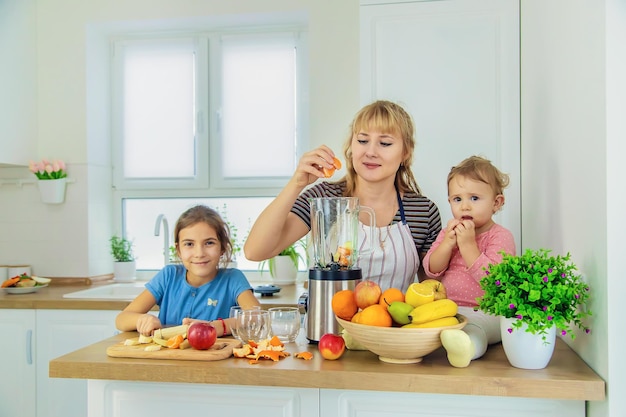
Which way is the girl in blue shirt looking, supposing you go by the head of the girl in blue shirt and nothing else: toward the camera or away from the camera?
toward the camera

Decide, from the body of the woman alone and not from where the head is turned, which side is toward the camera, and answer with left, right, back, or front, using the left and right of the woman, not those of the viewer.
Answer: front

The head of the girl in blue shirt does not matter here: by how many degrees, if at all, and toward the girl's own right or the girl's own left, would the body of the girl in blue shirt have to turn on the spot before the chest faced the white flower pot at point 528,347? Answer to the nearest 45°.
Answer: approximately 45° to the girl's own left

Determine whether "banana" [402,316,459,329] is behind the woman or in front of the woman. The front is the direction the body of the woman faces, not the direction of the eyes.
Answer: in front

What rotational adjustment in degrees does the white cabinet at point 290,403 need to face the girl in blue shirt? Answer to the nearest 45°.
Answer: approximately 135° to its right

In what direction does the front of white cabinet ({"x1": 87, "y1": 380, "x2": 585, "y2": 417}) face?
toward the camera

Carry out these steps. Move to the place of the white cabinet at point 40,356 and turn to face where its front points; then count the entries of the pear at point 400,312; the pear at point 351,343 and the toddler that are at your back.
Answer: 0

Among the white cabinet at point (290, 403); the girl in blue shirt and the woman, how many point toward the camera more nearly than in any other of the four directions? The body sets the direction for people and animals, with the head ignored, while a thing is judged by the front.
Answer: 3

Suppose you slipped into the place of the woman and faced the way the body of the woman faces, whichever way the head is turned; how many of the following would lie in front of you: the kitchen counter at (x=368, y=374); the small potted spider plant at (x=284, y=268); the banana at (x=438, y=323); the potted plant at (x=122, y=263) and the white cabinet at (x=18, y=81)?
2

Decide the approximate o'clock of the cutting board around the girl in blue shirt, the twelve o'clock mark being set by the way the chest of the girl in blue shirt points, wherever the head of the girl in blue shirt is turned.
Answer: The cutting board is roughly at 12 o'clock from the girl in blue shirt.

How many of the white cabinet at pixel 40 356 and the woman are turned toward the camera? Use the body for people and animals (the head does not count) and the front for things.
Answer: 2

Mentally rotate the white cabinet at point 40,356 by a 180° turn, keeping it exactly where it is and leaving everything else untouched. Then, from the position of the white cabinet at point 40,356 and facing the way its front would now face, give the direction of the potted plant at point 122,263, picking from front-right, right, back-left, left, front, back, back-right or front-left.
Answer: front-right
